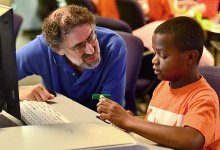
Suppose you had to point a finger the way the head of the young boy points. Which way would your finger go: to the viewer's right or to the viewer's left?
to the viewer's left

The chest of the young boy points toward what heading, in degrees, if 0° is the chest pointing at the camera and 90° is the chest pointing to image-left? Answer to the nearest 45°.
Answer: approximately 45°

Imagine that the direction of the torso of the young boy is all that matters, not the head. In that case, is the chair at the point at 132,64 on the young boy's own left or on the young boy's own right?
on the young boy's own right

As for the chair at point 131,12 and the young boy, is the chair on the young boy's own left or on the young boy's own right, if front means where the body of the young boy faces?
on the young boy's own right

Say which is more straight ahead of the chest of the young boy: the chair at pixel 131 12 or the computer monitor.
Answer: the computer monitor

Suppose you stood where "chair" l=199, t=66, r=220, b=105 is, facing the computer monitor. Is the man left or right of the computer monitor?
right

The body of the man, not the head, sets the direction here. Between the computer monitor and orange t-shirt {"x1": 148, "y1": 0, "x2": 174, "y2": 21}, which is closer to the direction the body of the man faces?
the computer monitor

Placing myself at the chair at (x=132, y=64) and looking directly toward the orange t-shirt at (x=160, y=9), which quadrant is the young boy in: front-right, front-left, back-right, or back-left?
back-right
